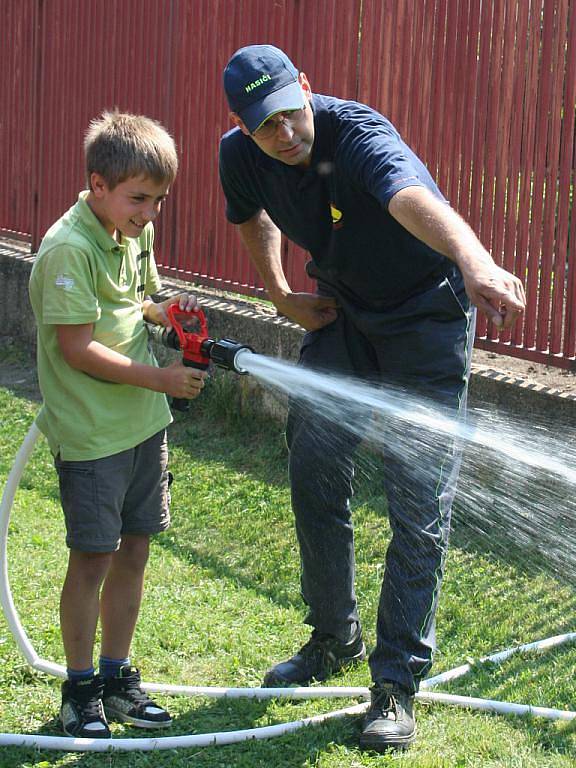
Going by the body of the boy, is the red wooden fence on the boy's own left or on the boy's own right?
on the boy's own left

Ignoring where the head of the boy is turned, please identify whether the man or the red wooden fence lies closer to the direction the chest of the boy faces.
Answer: the man

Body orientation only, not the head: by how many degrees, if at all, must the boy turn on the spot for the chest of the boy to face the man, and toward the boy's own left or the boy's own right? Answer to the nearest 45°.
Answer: approximately 45° to the boy's own left
